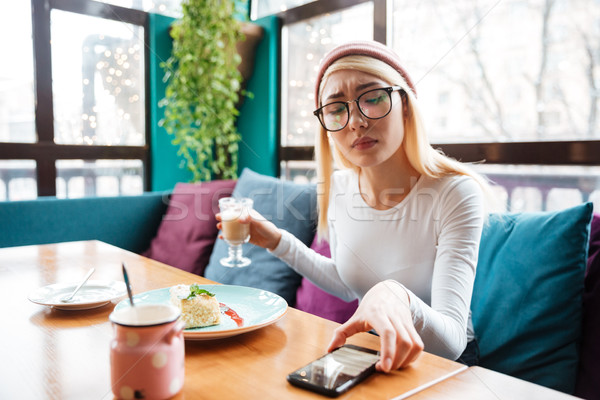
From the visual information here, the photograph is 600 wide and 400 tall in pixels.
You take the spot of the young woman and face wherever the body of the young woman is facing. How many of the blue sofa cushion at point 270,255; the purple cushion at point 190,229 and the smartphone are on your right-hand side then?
2

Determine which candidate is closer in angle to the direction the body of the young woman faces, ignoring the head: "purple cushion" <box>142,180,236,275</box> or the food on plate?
the food on plate

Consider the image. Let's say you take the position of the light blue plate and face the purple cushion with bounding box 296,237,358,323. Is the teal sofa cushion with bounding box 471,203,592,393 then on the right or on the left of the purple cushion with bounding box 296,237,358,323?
right

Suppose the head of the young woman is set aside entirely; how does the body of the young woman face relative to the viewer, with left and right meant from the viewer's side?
facing the viewer and to the left of the viewer

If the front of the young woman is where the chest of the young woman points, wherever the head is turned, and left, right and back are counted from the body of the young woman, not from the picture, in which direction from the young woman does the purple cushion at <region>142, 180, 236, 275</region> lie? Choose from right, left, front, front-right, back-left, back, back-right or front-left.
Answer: right

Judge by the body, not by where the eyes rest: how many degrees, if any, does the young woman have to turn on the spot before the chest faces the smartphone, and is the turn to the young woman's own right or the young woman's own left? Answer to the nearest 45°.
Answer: approximately 45° to the young woman's own left

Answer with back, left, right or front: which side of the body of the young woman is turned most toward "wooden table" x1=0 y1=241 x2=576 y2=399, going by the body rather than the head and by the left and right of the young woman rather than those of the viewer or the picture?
front
